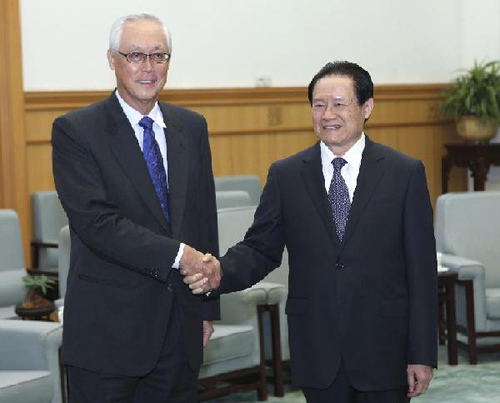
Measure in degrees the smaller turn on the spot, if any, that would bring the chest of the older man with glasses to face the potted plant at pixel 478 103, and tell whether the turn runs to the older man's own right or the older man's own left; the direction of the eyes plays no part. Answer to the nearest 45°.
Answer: approximately 90° to the older man's own left

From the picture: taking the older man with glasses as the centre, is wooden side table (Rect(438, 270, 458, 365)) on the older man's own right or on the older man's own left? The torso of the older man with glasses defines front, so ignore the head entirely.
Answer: on the older man's own left

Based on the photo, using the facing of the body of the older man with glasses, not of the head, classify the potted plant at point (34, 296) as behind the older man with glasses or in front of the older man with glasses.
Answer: behind

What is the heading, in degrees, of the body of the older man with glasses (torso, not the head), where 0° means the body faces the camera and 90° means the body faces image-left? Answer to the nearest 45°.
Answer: approximately 315°

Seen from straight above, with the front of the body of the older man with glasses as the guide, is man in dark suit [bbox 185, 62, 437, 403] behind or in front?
in front

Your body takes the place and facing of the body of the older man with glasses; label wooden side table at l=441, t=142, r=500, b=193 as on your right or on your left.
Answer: on your left
